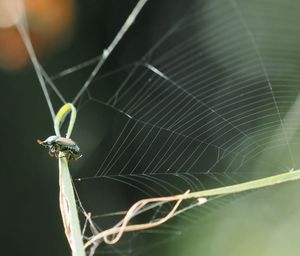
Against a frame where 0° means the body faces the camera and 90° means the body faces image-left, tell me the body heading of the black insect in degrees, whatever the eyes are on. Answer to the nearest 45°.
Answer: approximately 90°

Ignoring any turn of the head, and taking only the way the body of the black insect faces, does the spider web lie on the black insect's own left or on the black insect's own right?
on the black insect's own right
